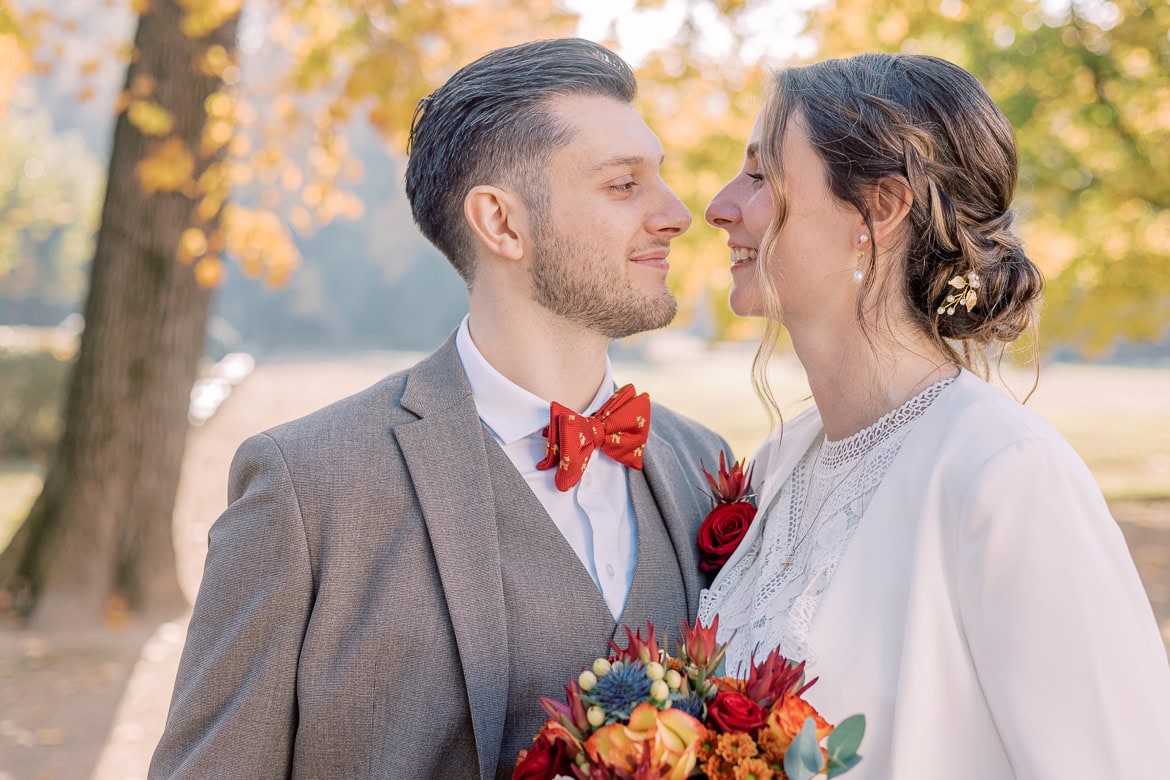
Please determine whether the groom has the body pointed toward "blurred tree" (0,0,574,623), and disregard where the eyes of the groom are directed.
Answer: no

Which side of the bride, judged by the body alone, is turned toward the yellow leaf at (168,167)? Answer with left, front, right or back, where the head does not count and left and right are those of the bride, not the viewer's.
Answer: right

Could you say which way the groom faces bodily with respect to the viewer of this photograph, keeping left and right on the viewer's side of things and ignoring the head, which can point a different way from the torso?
facing the viewer and to the right of the viewer

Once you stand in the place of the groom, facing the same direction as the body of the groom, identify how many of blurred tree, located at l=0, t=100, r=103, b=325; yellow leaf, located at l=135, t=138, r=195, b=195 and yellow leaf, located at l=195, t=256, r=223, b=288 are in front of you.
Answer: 0

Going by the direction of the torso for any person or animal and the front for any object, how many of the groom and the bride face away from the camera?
0

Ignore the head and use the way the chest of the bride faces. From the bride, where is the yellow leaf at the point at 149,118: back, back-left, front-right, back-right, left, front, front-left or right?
right

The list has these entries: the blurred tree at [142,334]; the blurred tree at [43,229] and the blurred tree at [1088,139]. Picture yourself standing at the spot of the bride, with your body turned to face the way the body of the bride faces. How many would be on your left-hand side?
0

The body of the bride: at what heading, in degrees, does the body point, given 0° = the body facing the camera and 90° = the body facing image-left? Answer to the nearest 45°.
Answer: approximately 45°

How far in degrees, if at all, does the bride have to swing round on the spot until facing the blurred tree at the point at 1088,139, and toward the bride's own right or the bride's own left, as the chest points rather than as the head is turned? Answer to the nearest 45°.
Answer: approximately 135° to the bride's own right

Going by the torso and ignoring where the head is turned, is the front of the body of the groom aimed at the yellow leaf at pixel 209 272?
no

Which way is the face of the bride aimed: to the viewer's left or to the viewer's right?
to the viewer's left

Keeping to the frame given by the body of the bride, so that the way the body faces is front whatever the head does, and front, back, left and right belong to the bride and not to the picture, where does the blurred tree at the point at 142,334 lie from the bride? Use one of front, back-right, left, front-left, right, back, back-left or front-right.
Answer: right
